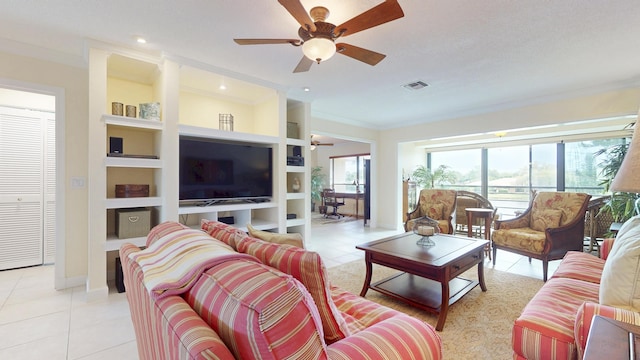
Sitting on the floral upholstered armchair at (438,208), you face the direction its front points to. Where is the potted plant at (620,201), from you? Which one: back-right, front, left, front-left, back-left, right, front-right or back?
back-left

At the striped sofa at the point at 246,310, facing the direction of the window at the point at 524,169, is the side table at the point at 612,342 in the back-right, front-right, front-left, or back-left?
front-right

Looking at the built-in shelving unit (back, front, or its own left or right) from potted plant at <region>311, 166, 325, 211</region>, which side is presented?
left

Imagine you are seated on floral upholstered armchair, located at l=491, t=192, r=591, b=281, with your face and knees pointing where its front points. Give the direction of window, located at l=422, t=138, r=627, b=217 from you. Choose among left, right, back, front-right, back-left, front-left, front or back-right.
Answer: back-right

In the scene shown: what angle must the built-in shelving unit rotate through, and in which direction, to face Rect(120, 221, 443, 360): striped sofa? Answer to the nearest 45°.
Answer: approximately 45° to its right

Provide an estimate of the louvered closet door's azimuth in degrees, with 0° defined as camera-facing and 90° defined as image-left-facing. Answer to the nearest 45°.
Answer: approximately 315°

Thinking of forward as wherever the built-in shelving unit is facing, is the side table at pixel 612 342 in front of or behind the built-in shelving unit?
in front

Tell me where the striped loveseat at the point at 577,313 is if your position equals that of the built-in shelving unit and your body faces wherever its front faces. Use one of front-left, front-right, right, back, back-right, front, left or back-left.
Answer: front

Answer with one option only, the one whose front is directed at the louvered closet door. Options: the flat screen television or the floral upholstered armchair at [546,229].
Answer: the floral upholstered armchair

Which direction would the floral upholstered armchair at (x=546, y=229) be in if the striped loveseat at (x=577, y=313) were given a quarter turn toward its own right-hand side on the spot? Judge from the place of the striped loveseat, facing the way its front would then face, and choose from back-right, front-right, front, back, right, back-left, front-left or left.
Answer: front

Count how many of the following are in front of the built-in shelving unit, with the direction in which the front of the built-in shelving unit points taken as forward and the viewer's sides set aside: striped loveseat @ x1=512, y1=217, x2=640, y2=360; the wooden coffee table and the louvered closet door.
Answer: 2

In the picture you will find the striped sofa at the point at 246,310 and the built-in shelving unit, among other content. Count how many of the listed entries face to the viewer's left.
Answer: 0

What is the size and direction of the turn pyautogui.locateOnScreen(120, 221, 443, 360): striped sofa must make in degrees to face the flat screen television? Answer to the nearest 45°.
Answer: approximately 45° to its left

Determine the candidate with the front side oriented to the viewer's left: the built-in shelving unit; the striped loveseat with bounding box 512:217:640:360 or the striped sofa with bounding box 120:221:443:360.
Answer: the striped loveseat

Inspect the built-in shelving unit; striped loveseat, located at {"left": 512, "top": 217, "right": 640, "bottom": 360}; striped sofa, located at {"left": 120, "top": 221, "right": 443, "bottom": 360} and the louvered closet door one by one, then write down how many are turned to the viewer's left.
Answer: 1

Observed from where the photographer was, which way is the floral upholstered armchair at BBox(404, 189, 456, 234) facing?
facing the viewer and to the left of the viewer

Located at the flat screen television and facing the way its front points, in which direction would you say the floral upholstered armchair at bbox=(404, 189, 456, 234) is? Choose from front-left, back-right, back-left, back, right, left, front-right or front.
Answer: front-left

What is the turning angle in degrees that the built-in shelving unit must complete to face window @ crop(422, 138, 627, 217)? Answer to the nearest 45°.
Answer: approximately 45° to its left
